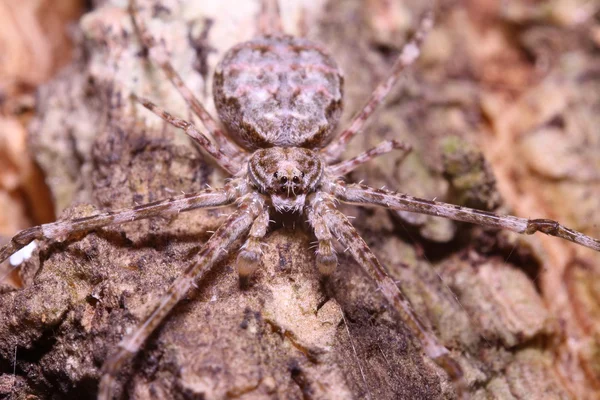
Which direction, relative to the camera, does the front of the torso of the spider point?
toward the camera
